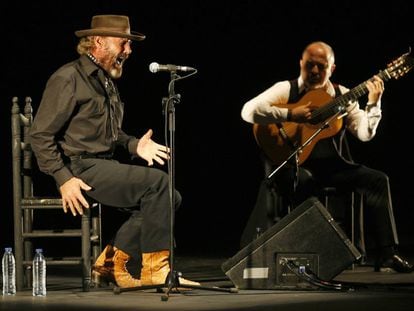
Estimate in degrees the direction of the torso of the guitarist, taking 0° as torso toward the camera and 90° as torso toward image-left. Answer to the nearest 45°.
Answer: approximately 0°

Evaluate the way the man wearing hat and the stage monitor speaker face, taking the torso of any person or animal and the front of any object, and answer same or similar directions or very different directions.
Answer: very different directions

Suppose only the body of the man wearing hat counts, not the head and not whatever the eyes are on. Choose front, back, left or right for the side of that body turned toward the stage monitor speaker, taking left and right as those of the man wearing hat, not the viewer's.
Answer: front

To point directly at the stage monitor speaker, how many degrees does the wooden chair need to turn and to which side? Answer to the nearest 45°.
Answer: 0° — it already faces it

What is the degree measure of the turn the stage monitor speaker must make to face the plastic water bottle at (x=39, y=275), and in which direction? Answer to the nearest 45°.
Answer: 0° — it already faces it

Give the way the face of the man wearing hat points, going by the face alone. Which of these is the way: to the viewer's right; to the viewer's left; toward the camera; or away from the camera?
to the viewer's right

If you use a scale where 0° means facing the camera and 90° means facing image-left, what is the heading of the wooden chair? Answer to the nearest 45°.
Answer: approximately 270°

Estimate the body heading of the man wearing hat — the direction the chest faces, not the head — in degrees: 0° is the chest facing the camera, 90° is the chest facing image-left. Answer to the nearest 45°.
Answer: approximately 270°

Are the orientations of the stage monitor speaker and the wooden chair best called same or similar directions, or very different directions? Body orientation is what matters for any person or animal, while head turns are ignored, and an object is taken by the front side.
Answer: very different directions

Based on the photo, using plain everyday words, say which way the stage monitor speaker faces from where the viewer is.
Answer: facing to the left of the viewer
